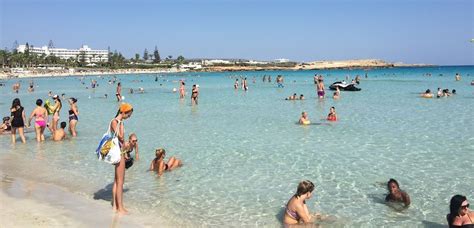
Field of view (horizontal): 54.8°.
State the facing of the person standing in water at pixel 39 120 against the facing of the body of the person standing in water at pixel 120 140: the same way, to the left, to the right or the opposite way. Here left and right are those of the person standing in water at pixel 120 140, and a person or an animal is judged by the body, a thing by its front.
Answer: to the left

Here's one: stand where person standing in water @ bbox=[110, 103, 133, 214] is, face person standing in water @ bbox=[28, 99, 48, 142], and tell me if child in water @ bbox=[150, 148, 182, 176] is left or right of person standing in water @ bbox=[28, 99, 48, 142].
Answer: right
